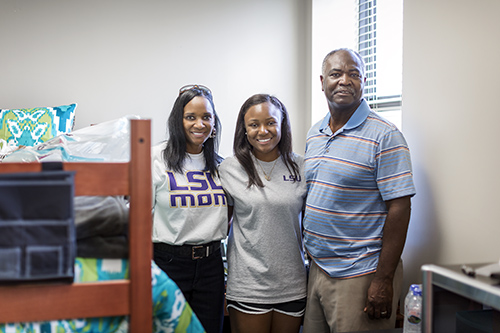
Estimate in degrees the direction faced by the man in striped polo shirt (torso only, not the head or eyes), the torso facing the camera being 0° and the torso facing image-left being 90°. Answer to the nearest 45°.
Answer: approximately 45°

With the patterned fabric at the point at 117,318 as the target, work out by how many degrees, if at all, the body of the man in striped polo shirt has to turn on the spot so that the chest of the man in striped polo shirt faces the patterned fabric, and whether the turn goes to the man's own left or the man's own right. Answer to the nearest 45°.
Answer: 0° — they already face it

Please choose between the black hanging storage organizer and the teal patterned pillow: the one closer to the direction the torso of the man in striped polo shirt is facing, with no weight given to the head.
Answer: the black hanging storage organizer
